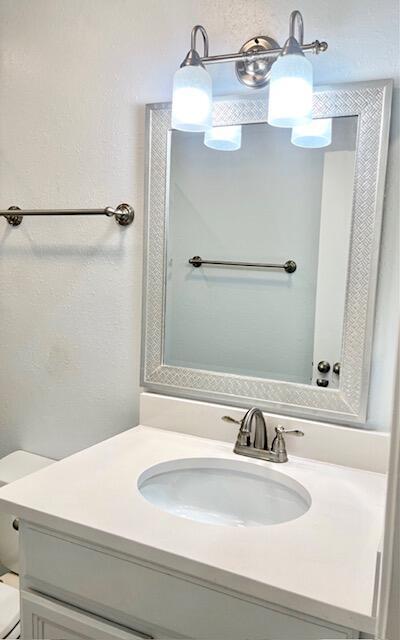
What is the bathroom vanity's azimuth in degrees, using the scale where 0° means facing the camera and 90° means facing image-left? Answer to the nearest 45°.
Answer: approximately 45°

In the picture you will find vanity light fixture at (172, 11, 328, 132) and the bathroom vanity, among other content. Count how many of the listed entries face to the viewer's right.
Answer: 0

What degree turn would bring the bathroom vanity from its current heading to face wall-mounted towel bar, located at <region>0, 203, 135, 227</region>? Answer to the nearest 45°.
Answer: approximately 90° to its right

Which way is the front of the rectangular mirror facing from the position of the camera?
facing the viewer and to the left of the viewer
